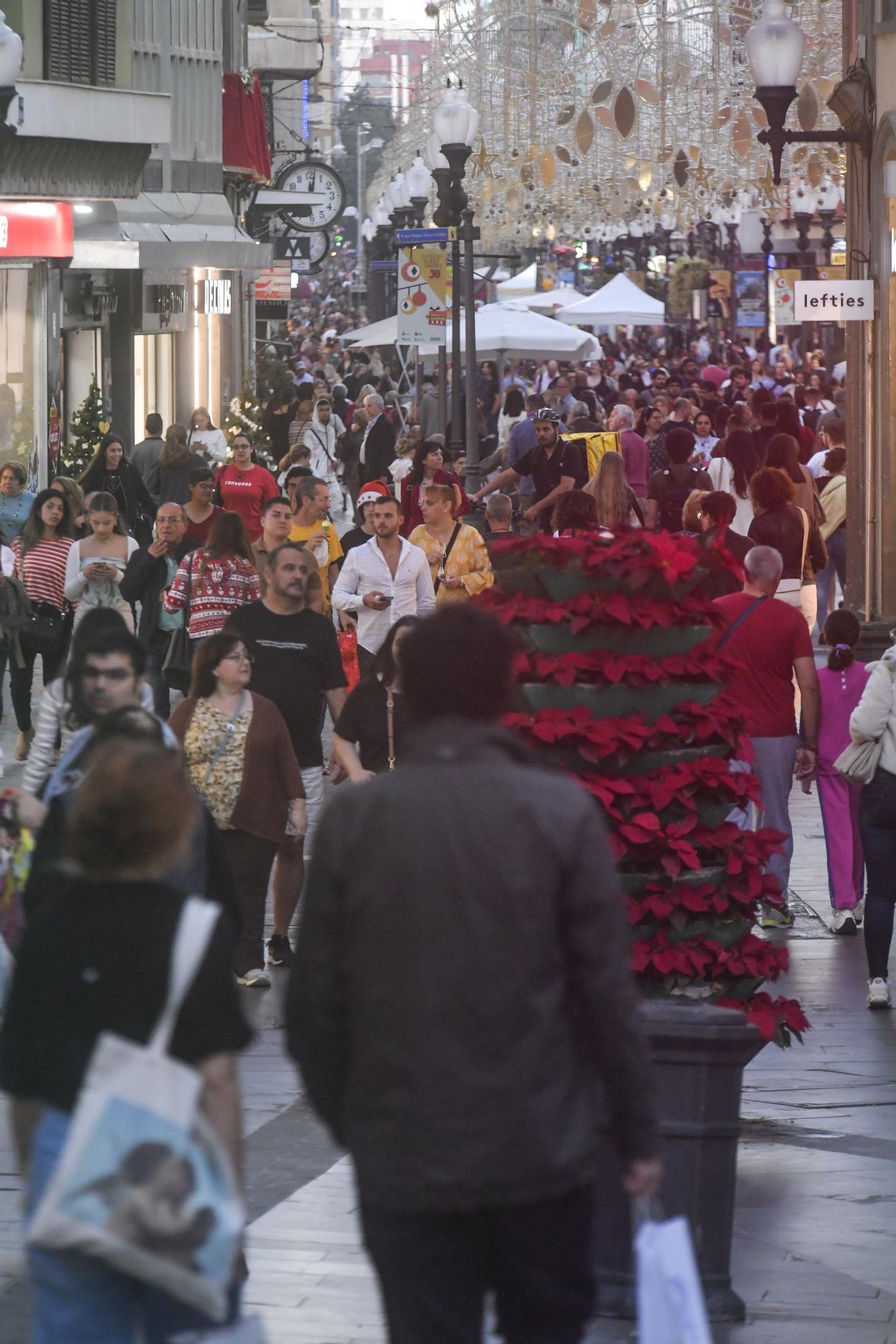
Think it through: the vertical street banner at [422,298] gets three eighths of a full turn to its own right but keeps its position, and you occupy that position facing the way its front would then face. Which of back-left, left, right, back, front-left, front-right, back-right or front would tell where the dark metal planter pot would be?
back-left

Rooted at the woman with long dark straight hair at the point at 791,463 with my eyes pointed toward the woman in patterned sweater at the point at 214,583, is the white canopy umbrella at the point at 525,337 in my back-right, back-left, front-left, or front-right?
back-right

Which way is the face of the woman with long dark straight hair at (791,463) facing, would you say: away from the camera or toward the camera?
away from the camera

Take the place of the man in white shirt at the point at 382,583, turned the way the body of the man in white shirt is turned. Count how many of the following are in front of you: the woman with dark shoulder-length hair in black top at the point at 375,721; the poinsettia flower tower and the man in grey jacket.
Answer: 3

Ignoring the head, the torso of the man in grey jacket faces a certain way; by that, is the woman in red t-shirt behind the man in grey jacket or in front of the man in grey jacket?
in front

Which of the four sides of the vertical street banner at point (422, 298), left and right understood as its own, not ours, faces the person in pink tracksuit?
front

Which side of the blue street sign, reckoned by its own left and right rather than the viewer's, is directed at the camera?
front

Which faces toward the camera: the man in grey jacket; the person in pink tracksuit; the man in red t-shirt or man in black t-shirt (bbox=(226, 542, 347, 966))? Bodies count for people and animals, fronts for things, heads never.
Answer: the man in black t-shirt

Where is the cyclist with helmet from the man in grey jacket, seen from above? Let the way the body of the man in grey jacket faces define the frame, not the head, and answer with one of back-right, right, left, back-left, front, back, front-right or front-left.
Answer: front

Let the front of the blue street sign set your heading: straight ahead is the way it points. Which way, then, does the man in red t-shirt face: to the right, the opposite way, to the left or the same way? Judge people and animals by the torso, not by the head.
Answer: the opposite way

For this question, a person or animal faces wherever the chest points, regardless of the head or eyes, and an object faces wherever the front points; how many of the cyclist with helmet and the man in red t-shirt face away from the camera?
1

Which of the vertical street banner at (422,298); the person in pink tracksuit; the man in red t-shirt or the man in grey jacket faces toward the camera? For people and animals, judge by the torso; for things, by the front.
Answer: the vertical street banner

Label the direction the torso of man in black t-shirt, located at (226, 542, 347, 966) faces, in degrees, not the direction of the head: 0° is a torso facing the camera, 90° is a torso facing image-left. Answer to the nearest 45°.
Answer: approximately 0°

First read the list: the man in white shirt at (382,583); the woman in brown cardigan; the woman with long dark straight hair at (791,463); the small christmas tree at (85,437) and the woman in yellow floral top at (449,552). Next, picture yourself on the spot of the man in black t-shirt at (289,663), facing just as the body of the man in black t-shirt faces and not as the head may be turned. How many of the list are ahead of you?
1

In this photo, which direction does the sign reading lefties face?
toward the camera

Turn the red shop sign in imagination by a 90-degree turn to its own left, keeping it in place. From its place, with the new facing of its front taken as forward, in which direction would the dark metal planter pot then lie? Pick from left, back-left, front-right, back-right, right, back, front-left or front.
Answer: right

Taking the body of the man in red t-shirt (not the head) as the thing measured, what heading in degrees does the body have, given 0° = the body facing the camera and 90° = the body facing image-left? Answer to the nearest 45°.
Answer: approximately 180°

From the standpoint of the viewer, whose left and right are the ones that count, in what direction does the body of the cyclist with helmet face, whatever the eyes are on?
facing the viewer and to the left of the viewer
